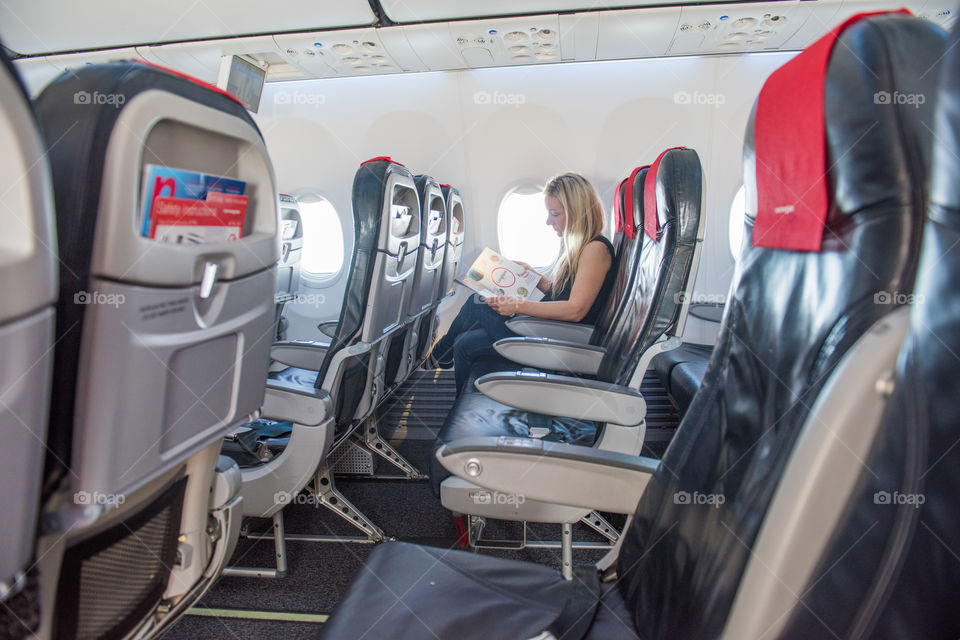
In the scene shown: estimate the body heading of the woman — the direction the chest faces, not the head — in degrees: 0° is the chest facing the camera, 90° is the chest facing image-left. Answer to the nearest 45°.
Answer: approximately 90°

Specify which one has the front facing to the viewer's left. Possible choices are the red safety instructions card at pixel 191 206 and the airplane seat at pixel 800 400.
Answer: the airplane seat

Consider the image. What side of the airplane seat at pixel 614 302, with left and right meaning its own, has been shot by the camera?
left

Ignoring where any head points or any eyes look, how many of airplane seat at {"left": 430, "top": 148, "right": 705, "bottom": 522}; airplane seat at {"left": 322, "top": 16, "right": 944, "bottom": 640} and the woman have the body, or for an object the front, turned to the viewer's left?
3

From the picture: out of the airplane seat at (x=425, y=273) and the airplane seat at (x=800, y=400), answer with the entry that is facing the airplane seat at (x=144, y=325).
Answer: the airplane seat at (x=800, y=400)

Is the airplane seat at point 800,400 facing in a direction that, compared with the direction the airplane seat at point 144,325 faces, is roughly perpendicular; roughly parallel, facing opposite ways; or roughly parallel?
roughly parallel

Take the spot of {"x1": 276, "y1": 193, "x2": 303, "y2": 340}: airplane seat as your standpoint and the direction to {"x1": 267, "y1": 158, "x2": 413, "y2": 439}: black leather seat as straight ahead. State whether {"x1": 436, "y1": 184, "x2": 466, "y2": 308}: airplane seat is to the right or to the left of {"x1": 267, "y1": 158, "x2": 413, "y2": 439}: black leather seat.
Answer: left

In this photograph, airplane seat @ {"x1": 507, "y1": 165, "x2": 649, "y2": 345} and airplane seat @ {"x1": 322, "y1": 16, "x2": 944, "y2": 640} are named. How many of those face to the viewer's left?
2

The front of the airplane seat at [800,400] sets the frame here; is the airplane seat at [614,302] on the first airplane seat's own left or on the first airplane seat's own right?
on the first airplane seat's own right

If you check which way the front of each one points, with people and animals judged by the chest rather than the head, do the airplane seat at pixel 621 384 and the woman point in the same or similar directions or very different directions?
same or similar directions

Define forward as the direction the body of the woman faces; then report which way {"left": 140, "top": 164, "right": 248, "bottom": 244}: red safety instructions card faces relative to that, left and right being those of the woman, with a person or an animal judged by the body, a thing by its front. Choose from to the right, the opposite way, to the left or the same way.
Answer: the opposite way

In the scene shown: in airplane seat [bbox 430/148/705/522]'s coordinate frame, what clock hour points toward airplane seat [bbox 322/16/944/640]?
airplane seat [bbox 322/16/944/640] is roughly at 9 o'clock from airplane seat [bbox 430/148/705/522].

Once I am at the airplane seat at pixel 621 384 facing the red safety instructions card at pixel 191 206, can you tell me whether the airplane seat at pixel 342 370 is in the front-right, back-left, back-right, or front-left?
front-right

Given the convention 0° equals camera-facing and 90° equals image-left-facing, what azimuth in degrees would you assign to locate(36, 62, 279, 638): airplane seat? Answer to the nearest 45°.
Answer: approximately 135°

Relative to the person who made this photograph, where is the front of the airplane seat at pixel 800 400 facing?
facing to the left of the viewer

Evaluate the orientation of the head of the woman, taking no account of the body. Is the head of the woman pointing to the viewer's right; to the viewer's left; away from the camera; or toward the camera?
to the viewer's left

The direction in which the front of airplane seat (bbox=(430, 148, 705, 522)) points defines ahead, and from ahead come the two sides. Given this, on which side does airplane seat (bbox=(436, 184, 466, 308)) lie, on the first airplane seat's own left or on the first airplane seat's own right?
on the first airplane seat's own right
